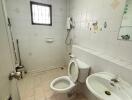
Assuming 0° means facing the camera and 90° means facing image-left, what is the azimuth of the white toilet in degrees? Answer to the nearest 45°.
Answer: approximately 45°

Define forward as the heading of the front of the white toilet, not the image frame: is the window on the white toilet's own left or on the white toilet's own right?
on the white toilet's own right
